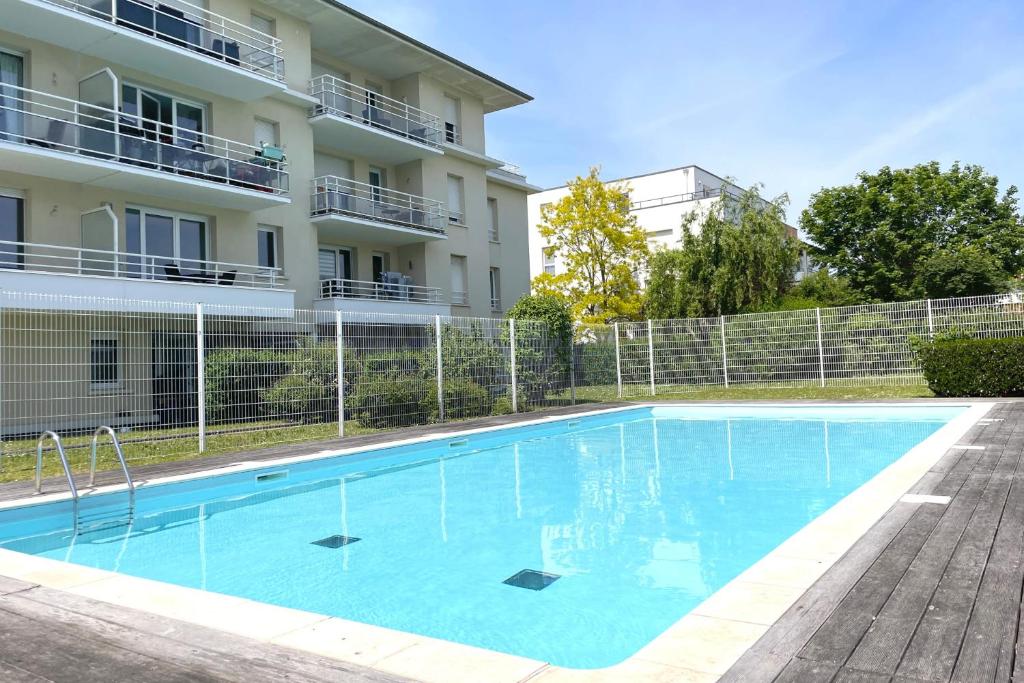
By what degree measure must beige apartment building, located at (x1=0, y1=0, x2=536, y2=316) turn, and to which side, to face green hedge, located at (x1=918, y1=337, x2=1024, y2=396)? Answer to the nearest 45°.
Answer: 0° — it already faces it

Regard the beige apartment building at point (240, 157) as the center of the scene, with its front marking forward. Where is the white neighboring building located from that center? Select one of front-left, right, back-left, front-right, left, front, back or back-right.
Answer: left

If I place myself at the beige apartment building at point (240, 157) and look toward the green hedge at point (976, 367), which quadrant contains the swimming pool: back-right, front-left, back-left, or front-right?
front-right

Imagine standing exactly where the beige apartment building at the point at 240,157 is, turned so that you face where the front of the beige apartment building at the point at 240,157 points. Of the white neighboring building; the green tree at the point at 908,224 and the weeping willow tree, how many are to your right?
0

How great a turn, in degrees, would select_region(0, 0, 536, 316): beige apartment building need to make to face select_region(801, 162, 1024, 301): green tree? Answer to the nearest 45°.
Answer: approximately 45° to its left

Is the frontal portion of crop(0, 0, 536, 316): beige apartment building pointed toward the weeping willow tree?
no

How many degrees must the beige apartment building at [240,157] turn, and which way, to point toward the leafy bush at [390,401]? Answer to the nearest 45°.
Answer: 0° — it already faces it

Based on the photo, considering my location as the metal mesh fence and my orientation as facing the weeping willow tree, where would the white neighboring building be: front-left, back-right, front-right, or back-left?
front-left

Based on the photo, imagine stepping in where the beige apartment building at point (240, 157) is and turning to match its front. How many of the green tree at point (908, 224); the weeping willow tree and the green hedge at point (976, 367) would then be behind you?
0

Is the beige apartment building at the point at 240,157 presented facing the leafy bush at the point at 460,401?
yes

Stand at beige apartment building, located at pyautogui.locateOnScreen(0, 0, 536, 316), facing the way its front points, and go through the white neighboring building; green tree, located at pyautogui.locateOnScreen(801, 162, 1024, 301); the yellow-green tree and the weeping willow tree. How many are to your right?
0

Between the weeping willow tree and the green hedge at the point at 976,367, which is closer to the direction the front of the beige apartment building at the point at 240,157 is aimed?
the green hedge

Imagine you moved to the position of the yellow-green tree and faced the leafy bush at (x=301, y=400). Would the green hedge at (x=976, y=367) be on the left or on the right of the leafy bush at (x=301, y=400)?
left

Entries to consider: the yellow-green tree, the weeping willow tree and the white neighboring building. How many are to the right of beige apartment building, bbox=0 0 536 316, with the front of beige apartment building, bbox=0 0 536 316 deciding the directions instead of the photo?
0

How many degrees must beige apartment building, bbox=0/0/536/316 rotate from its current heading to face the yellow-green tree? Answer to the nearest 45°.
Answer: approximately 90° to its left

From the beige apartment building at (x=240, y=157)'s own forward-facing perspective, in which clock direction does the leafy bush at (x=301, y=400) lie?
The leafy bush is roughly at 1 o'clock from the beige apartment building.
